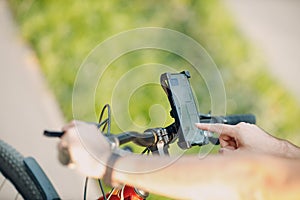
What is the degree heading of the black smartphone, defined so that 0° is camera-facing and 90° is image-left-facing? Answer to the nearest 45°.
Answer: approximately 315°
